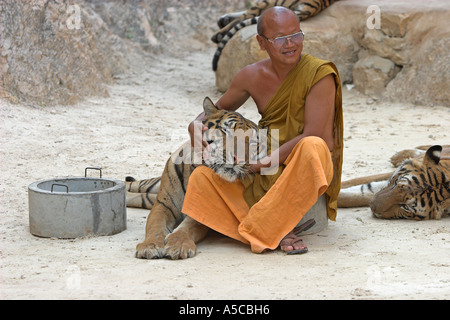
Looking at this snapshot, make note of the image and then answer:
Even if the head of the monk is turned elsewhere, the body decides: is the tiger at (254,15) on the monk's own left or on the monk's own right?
on the monk's own right

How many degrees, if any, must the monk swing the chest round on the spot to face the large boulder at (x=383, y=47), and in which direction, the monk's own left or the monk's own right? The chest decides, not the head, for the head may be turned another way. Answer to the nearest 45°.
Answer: approximately 135° to the monk's own right

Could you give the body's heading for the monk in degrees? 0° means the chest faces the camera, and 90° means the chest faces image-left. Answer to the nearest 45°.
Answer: approximately 45°

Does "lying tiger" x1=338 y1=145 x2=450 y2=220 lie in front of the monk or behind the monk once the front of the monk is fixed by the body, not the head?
behind

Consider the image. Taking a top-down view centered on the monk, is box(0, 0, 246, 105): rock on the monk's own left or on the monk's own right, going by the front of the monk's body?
on the monk's own right
